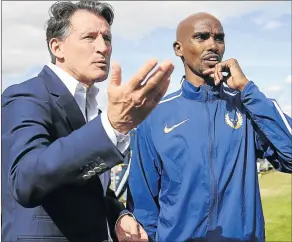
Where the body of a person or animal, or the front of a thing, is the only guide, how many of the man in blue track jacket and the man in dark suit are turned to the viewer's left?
0

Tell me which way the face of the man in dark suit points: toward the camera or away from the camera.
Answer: toward the camera

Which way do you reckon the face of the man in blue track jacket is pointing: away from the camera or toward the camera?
toward the camera

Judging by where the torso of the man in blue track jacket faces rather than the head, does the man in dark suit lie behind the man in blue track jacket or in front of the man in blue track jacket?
in front

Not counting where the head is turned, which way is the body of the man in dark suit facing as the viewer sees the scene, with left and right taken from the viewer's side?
facing the viewer and to the right of the viewer

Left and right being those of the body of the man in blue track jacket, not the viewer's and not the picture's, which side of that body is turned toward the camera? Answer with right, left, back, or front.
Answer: front
